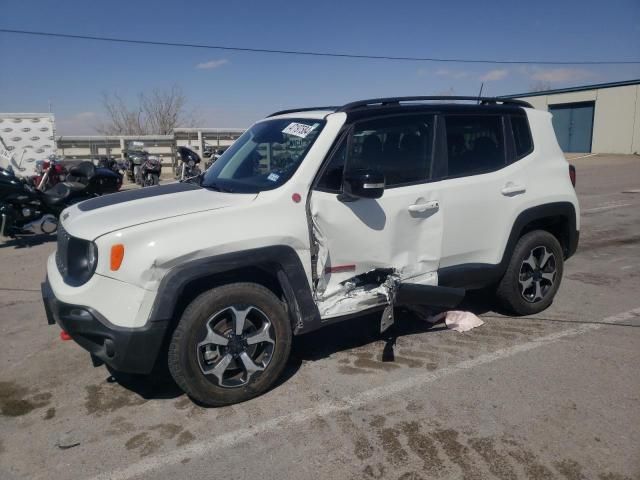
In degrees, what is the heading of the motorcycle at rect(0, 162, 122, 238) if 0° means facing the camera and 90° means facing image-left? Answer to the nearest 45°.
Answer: approximately 90°

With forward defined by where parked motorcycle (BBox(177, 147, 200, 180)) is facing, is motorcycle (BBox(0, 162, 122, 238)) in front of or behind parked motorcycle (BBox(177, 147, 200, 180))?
in front

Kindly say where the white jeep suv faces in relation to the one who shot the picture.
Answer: facing the viewer and to the left of the viewer

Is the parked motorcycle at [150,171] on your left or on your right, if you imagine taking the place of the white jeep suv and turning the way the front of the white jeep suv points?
on your right

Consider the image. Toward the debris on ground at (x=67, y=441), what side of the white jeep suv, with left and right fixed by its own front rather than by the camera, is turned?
front

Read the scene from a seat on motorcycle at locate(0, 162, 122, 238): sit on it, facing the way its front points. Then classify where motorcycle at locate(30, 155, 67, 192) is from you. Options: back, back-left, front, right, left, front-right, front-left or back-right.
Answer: right
